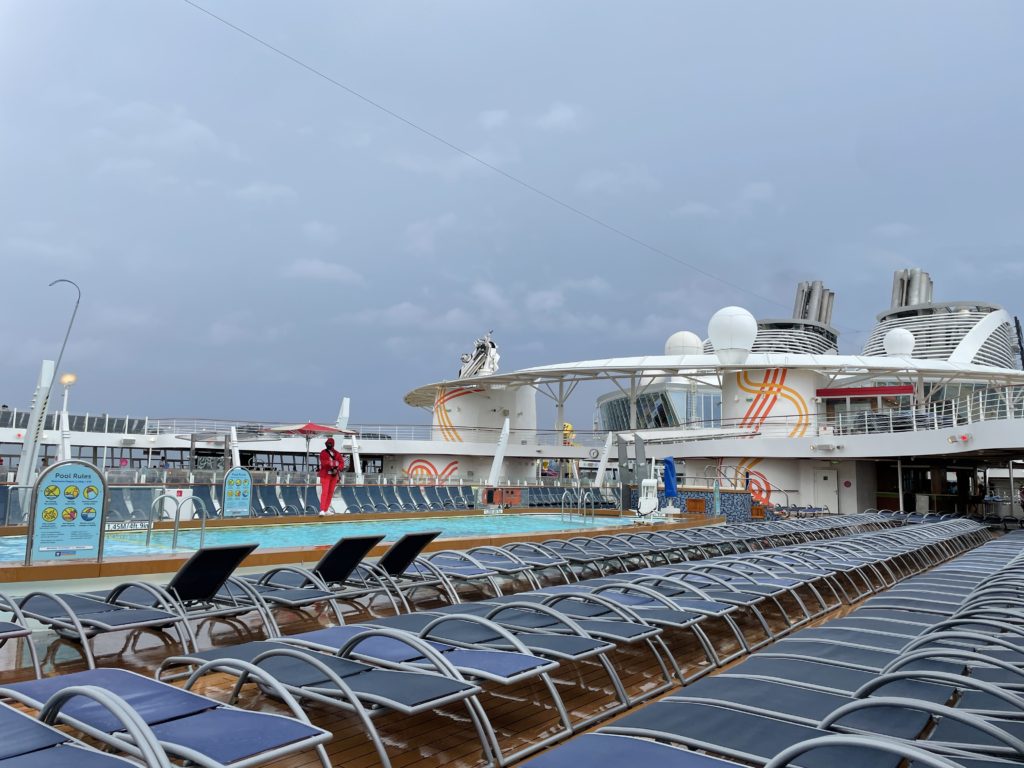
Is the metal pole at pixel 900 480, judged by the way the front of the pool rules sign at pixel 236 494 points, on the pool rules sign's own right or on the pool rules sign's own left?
on the pool rules sign's own left

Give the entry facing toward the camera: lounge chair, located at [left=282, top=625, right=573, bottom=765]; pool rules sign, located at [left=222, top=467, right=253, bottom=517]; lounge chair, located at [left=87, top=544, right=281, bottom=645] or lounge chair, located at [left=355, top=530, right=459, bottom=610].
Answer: the pool rules sign

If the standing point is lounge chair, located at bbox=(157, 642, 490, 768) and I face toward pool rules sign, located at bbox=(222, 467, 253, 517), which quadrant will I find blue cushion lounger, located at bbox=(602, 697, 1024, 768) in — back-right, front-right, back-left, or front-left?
back-right

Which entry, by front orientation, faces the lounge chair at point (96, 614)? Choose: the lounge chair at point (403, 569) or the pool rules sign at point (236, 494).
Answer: the pool rules sign

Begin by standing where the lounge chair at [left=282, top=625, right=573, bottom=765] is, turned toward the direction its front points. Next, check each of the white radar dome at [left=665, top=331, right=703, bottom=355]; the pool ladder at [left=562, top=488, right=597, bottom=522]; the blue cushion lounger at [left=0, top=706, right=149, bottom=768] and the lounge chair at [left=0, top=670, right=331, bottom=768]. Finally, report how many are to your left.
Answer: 2
